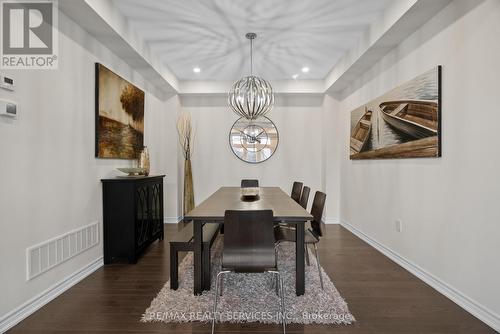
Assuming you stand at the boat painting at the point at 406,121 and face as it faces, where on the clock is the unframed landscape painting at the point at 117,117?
The unframed landscape painting is roughly at 1 o'clock from the boat painting.

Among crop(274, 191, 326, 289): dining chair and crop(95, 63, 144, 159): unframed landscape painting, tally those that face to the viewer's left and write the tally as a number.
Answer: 1

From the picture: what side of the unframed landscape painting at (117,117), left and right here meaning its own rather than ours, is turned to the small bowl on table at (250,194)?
front

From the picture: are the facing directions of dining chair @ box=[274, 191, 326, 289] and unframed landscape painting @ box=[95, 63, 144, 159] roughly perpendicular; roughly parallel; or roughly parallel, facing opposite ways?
roughly parallel, facing opposite ways

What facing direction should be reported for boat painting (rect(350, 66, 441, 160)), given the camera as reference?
facing the viewer and to the left of the viewer

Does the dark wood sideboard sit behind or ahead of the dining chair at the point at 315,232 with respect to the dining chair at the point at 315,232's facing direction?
ahead

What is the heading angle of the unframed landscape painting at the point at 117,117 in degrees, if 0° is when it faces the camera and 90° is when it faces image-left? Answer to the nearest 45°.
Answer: approximately 315°

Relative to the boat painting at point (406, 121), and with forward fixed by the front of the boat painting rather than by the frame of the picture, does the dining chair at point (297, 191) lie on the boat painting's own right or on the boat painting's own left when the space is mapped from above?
on the boat painting's own right

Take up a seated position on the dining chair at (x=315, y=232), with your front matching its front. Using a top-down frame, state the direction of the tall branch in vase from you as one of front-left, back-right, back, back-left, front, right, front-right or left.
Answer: front-right

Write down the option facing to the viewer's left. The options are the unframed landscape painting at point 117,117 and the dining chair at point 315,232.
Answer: the dining chair

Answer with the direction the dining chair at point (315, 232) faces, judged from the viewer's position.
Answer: facing to the left of the viewer

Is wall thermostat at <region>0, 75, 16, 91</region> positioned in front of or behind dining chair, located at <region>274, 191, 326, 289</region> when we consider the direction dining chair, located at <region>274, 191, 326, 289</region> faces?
in front

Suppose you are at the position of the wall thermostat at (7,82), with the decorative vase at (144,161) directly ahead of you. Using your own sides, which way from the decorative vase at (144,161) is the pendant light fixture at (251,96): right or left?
right

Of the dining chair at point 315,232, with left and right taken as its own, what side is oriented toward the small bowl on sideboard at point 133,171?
front

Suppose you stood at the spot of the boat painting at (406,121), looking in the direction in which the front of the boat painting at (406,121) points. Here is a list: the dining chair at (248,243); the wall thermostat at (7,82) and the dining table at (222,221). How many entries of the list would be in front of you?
3

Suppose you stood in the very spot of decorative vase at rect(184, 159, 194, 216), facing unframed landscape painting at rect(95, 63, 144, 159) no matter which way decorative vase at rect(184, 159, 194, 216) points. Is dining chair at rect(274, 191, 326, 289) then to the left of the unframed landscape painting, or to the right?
left

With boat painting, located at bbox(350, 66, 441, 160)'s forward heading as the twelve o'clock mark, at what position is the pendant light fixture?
The pendant light fixture is roughly at 1 o'clock from the boat painting.
